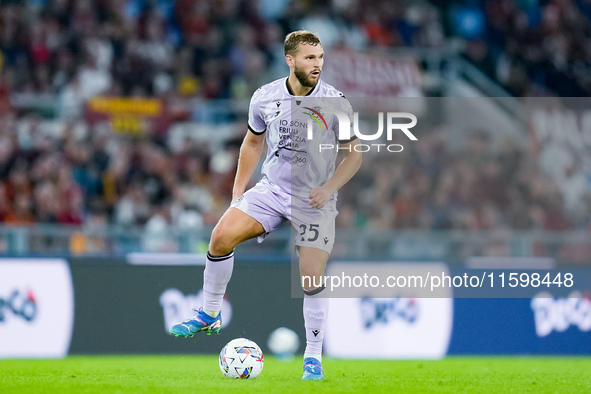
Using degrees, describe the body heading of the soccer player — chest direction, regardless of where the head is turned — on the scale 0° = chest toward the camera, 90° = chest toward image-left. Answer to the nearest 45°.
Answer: approximately 0°

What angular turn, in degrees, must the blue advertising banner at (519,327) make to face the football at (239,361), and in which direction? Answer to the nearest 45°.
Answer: approximately 45° to its right

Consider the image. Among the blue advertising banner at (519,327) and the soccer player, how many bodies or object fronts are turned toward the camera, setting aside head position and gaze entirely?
2

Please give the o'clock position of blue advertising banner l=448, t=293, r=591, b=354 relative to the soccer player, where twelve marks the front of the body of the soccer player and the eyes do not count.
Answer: The blue advertising banner is roughly at 7 o'clock from the soccer player.
